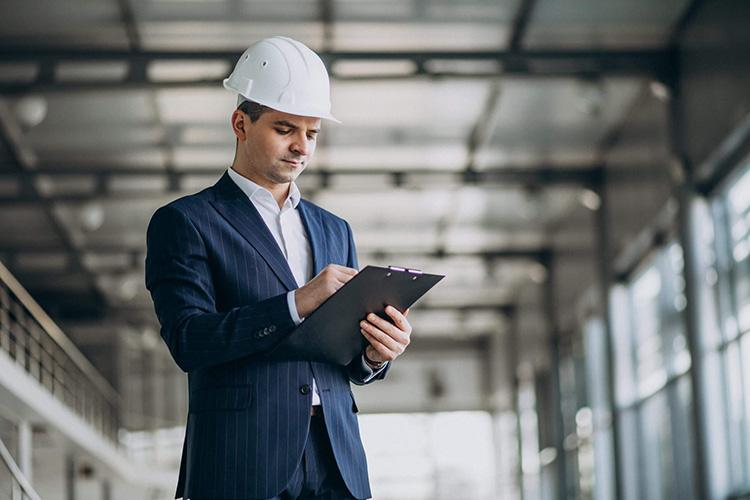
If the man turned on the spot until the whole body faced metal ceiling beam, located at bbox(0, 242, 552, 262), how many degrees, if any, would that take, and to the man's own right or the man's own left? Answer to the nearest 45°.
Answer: approximately 135° to the man's own left

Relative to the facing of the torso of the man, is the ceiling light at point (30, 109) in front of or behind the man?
behind

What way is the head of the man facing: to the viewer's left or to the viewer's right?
to the viewer's right

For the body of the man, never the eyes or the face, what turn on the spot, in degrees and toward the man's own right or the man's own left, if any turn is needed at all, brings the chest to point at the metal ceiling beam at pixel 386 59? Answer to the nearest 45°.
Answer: approximately 135° to the man's own left

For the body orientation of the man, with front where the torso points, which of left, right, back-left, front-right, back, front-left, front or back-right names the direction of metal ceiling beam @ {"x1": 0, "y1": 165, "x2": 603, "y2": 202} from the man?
back-left

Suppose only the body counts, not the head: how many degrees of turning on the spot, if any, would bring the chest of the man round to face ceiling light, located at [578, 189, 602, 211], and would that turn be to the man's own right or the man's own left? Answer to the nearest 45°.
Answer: approximately 135° to the man's own left

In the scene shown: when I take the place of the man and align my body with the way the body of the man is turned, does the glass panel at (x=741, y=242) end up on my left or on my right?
on my left

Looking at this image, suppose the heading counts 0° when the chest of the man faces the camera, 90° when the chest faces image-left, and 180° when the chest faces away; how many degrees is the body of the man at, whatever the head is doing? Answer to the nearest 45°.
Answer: approximately 315°

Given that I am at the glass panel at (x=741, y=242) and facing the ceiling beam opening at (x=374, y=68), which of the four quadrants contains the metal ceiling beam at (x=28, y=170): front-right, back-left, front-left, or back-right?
front-right

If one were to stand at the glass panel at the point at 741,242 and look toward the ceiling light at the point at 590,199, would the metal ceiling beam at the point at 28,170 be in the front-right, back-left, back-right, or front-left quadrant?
front-left
